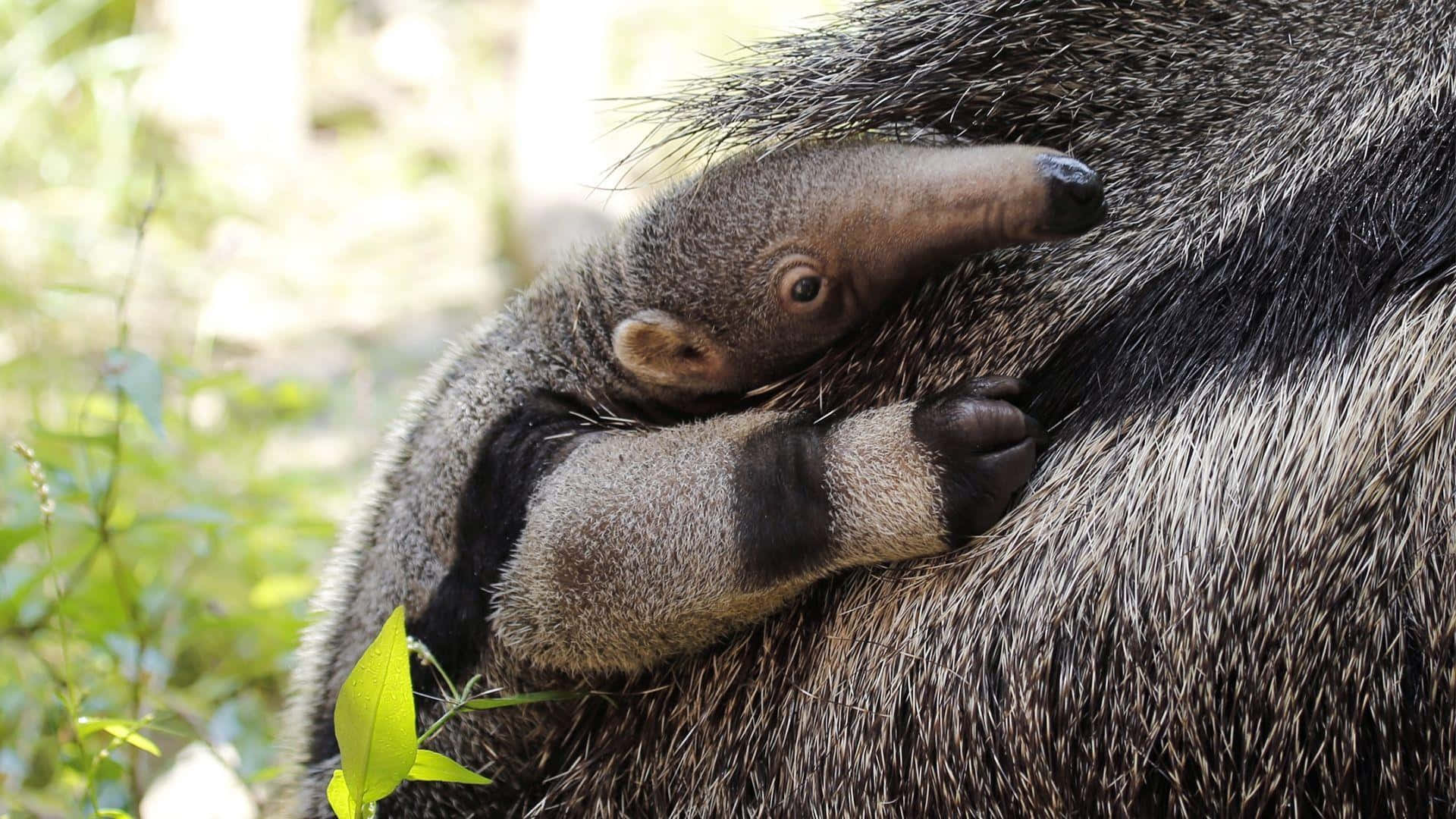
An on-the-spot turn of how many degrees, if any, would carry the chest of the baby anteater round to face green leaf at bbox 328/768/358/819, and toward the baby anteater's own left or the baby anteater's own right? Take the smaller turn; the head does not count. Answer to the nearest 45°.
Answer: approximately 135° to the baby anteater's own right

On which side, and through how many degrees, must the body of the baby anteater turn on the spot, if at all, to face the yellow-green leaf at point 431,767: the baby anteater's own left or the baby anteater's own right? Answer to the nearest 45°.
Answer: approximately 135° to the baby anteater's own right

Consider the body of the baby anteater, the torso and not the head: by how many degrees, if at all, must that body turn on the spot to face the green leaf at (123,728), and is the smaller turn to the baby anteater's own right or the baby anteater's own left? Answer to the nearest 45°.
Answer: approximately 180°

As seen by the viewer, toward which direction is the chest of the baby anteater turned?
to the viewer's right

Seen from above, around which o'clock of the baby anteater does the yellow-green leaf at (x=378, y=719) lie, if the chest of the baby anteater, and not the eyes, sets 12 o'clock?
The yellow-green leaf is roughly at 4 o'clock from the baby anteater.

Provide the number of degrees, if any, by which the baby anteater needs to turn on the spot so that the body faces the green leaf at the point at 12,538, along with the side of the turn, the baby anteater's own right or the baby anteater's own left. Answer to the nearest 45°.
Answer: approximately 180°
